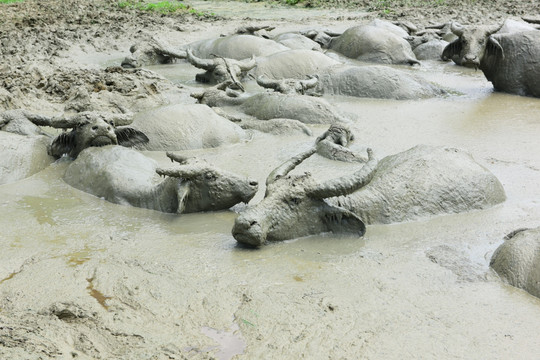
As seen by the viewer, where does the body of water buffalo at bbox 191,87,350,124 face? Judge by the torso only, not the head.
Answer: to the viewer's left

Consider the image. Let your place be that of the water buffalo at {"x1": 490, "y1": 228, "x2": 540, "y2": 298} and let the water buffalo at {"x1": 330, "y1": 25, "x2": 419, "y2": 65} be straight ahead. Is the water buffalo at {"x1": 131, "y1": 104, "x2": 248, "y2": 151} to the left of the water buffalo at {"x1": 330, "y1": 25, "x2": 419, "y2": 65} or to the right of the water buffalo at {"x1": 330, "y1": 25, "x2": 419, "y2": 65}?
left

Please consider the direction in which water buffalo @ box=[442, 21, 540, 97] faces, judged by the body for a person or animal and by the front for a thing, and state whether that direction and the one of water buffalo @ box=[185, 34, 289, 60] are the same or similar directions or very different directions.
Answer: same or similar directions

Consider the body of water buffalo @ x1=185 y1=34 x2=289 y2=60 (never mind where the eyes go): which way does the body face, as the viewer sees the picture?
to the viewer's left

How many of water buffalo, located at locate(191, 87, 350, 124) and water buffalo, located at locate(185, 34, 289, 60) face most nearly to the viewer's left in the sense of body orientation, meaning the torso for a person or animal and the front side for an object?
2

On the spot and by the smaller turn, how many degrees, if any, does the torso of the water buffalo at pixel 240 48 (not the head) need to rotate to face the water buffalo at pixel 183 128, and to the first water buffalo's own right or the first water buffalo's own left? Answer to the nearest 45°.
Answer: approximately 90° to the first water buffalo's own left

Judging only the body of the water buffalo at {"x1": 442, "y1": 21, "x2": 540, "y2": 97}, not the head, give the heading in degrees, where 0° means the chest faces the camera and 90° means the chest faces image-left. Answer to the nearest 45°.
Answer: approximately 45°

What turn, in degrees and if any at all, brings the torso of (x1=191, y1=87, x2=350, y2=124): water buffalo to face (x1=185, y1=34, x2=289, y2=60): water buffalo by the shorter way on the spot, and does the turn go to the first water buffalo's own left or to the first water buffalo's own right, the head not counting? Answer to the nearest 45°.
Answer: approximately 90° to the first water buffalo's own right

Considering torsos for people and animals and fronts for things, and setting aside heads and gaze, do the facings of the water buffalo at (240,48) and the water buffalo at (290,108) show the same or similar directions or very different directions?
same or similar directions

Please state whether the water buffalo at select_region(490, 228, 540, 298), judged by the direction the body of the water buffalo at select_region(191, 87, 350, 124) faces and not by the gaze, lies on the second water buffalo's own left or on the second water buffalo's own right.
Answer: on the second water buffalo's own left

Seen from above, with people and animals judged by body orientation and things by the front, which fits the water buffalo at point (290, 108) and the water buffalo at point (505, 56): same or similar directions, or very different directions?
same or similar directions

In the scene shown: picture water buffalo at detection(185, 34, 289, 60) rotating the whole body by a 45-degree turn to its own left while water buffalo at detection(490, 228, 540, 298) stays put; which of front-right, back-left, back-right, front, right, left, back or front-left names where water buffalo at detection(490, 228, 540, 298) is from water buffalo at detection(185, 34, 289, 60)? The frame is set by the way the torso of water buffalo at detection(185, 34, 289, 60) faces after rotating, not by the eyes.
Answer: front-left

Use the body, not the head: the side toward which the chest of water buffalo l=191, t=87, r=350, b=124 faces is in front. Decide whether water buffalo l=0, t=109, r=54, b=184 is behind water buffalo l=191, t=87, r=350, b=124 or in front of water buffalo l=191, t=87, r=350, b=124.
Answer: in front

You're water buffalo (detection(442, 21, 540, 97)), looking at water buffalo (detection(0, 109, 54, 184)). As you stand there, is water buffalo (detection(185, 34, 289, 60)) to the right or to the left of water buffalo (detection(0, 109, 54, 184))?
right
